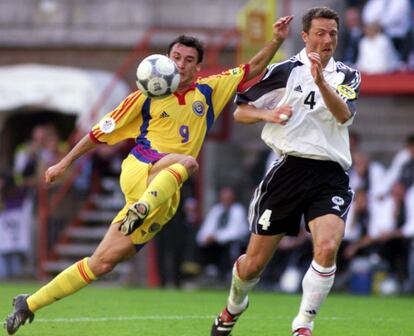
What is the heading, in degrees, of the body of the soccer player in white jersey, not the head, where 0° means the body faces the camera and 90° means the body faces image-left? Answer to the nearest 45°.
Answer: approximately 0°

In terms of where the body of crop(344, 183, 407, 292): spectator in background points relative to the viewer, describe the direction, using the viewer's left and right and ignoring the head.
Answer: facing the viewer and to the left of the viewer

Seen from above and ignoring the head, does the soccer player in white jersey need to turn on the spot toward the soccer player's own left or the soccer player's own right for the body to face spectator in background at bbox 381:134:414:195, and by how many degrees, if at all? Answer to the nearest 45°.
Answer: approximately 180°

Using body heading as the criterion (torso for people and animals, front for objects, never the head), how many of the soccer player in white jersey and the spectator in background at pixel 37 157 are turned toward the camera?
2

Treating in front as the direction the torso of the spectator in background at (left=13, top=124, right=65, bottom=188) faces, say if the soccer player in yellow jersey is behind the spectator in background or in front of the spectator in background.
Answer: in front

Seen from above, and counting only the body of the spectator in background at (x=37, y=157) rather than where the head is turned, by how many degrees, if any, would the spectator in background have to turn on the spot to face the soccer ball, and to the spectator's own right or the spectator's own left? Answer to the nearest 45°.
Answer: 0° — they already face it

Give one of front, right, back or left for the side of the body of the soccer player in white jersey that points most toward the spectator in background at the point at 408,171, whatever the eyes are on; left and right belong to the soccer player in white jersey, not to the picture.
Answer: back
